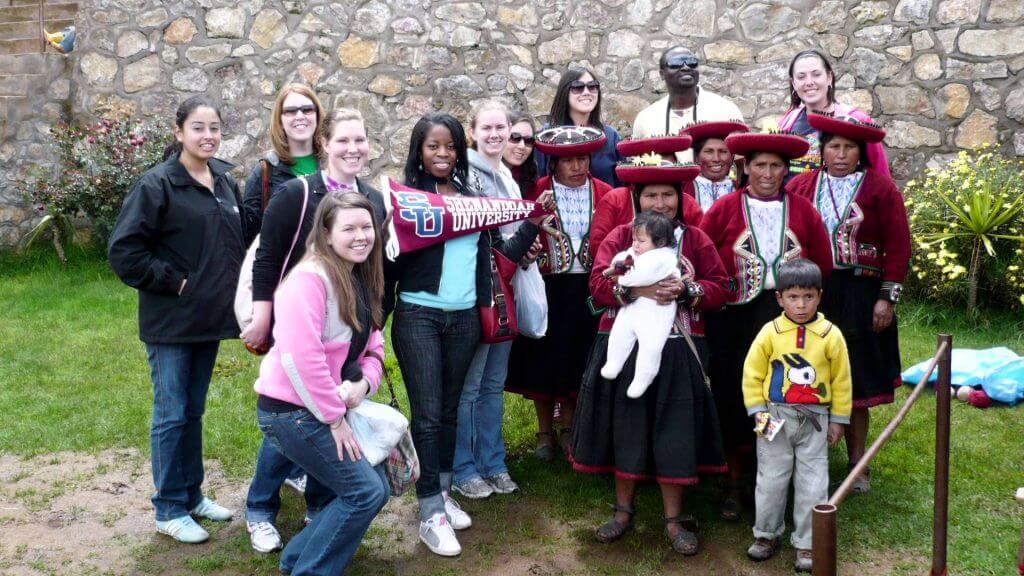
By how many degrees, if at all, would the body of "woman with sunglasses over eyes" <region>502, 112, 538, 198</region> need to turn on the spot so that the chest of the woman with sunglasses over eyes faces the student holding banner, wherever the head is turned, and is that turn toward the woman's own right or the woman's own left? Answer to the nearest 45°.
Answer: approximately 45° to the woman's own right

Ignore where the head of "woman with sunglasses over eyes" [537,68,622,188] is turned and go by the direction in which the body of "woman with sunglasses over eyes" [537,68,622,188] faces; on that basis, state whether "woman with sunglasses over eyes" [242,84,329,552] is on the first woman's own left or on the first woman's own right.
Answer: on the first woman's own right

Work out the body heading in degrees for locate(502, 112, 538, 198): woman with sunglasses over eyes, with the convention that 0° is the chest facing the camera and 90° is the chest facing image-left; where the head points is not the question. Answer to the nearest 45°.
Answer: approximately 0°

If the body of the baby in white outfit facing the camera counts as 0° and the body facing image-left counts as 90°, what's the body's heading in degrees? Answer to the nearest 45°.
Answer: approximately 45°

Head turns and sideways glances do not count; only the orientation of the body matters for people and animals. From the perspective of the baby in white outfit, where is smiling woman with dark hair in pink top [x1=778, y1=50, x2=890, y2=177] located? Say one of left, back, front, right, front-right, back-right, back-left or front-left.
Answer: back

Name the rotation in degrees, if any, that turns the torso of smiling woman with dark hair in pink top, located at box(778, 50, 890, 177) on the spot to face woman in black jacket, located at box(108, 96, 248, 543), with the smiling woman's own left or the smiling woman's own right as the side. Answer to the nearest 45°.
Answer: approximately 45° to the smiling woman's own right

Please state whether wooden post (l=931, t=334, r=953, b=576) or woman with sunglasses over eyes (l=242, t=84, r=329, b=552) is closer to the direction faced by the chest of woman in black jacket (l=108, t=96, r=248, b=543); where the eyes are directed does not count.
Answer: the wooden post
